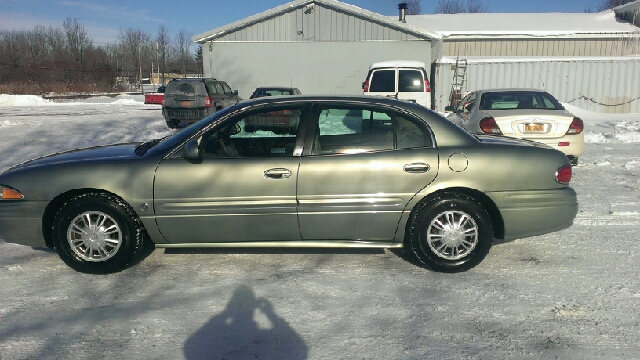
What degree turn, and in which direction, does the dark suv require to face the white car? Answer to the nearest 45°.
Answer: approximately 90° to its right

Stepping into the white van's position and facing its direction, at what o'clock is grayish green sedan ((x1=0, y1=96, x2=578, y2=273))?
The grayish green sedan is roughly at 6 o'clock from the white van.

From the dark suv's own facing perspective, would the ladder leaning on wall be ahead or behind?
ahead

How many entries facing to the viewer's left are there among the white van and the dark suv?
0

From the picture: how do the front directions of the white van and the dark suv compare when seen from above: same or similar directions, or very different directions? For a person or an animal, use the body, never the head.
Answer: same or similar directions

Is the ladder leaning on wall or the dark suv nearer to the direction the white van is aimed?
the ladder leaning on wall

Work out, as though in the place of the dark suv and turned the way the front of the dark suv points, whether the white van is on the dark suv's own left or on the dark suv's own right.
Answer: on the dark suv's own right

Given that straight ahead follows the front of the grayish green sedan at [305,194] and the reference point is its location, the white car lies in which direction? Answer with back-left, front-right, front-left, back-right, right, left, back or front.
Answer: back-right

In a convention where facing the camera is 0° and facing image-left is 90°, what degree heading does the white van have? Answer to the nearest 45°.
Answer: approximately 180°

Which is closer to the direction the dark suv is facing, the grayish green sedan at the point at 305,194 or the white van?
the white van

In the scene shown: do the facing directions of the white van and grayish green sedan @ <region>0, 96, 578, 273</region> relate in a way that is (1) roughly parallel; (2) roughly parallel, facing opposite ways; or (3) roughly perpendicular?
roughly perpendicular

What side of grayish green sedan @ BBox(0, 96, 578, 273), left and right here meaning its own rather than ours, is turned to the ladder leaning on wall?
right

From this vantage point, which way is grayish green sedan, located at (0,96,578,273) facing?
to the viewer's left

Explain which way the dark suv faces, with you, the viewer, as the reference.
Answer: facing away from the viewer and to the right of the viewer

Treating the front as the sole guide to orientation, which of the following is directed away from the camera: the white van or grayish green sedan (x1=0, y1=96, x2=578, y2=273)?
the white van
